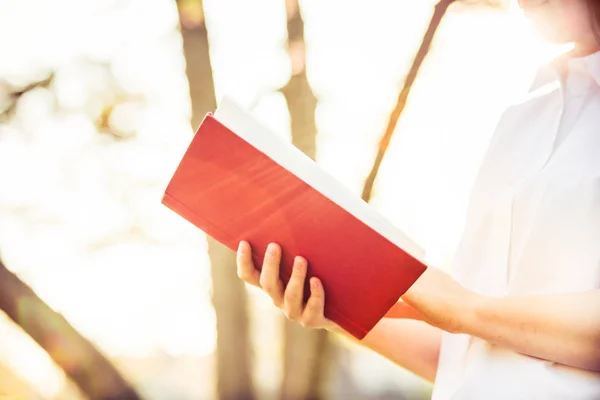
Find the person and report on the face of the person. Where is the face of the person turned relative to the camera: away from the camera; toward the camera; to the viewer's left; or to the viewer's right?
to the viewer's left

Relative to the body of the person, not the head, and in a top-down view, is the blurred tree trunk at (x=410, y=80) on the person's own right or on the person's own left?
on the person's own right

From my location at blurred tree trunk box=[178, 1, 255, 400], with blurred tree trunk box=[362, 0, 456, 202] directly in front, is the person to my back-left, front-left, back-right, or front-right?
front-right

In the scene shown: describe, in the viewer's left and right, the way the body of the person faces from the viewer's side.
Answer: facing the viewer and to the left of the viewer

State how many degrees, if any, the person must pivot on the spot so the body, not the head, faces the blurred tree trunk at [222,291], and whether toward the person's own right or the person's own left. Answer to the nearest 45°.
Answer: approximately 90° to the person's own right
